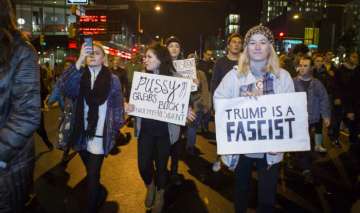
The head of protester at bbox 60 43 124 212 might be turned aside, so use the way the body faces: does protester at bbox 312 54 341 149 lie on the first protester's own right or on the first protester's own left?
on the first protester's own left

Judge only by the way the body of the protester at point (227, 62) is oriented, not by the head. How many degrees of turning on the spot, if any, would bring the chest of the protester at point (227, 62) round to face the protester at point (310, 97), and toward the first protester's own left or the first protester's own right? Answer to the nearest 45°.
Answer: approximately 90° to the first protester's own left

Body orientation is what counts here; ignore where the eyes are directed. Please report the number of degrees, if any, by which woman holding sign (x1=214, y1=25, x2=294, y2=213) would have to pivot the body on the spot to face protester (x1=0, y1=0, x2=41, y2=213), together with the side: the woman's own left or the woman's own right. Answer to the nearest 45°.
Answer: approximately 45° to the woman's own right

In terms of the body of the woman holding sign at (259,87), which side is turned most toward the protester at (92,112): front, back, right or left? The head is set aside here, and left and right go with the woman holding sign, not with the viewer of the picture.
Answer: right

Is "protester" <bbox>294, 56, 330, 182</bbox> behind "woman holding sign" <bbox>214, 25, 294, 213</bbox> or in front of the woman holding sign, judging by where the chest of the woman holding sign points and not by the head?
behind

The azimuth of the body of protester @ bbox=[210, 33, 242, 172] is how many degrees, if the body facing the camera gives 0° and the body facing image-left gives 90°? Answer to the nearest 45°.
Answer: approximately 0°

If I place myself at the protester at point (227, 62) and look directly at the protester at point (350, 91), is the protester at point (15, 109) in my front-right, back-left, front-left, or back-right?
back-right

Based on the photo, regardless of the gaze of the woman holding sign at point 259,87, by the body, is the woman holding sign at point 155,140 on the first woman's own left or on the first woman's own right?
on the first woman's own right
